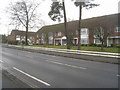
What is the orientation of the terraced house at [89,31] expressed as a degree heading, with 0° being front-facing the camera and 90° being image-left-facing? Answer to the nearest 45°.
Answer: approximately 45°
